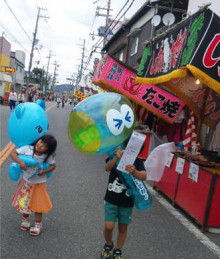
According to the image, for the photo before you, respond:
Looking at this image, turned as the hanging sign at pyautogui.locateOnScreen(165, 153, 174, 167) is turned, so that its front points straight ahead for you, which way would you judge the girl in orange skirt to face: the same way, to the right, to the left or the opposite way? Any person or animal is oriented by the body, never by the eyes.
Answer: to the left

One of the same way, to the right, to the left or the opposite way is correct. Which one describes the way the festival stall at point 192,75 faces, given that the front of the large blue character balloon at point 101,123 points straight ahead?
to the right

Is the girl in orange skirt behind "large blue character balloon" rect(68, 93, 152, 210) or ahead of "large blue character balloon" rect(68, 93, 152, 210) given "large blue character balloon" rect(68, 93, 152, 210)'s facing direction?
behind

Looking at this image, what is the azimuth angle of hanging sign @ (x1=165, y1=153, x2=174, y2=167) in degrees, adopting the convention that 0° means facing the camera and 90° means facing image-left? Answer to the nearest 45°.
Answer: approximately 45°

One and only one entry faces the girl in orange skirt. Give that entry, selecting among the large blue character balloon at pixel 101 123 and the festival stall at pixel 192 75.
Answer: the festival stall

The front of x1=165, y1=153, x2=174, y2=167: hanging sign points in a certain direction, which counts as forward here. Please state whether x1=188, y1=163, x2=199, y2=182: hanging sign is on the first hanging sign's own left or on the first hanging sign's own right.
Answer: on the first hanging sign's own left

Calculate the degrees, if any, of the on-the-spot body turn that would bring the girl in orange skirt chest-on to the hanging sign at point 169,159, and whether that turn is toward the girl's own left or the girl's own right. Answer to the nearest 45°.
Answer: approximately 135° to the girl's own left

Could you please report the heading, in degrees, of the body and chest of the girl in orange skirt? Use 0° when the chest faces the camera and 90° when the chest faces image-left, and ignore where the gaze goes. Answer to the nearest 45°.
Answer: approximately 0°

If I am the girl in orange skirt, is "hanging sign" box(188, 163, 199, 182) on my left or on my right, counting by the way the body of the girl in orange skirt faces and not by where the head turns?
on my left

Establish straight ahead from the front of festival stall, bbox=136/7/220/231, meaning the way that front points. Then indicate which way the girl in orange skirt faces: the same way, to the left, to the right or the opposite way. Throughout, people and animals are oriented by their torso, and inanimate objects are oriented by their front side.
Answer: to the left

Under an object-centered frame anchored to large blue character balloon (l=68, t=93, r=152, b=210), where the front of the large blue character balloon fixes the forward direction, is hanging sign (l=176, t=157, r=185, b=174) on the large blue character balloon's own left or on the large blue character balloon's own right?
on the large blue character balloon's own left
